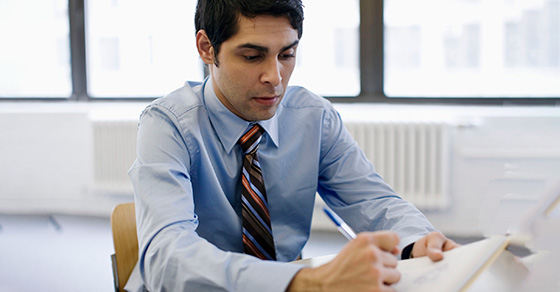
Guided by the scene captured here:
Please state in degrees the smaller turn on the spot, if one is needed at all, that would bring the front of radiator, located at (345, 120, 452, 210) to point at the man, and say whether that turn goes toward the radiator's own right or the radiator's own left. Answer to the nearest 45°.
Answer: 0° — it already faces them

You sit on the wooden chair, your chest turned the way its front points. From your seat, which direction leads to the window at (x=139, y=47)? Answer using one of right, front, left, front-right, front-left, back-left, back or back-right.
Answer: back-left

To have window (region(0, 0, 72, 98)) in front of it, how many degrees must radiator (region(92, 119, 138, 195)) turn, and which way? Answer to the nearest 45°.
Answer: approximately 135° to its right

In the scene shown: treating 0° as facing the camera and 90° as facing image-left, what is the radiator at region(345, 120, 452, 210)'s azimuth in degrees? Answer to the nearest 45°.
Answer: approximately 0°

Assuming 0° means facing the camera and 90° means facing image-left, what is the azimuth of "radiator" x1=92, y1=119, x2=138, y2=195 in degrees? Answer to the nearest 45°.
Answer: approximately 0°

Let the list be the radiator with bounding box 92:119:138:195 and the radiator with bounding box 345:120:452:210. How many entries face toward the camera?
2

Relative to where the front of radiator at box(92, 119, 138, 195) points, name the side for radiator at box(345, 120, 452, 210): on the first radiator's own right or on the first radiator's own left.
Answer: on the first radiator's own left

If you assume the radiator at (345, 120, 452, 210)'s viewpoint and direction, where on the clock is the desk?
The desk is roughly at 12 o'clock from the radiator.

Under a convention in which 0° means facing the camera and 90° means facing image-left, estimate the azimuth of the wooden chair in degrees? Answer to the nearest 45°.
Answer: approximately 315°
